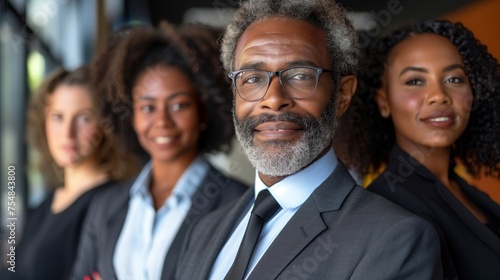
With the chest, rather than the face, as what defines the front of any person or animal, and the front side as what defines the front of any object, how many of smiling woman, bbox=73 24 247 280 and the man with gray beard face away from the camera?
0

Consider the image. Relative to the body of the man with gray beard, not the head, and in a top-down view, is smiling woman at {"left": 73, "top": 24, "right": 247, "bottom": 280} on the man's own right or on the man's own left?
on the man's own right

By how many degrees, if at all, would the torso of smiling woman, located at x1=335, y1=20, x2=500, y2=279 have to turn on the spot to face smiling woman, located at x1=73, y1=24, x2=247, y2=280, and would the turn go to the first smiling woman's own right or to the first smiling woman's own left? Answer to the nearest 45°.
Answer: approximately 135° to the first smiling woman's own right

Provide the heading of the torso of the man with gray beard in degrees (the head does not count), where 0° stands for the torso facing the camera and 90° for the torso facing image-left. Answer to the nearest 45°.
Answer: approximately 45°

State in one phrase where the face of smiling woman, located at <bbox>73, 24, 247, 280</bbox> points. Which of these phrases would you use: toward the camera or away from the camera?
toward the camera

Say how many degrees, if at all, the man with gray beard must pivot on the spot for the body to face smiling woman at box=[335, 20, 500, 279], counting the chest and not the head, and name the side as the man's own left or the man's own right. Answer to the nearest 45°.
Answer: approximately 180°

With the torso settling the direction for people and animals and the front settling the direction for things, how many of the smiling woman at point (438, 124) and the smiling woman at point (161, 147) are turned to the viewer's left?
0

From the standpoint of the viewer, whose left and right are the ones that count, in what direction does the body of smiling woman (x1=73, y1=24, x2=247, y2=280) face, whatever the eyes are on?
facing the viewer

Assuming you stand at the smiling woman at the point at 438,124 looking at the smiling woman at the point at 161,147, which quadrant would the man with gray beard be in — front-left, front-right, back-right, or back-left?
front-left

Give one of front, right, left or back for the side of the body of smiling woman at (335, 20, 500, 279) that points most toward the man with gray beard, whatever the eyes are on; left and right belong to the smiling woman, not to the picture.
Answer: right

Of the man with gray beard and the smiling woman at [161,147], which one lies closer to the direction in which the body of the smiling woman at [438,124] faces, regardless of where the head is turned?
the man with gray beard

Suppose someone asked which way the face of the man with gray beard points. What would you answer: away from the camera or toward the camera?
toward the camera

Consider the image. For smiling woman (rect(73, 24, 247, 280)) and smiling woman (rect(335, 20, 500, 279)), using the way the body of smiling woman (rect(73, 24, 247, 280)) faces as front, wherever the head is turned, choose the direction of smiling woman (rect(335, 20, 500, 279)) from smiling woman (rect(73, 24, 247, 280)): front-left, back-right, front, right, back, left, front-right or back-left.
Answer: front-left

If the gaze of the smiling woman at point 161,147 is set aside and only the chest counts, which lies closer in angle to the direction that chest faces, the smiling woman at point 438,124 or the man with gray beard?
the man with gray beard

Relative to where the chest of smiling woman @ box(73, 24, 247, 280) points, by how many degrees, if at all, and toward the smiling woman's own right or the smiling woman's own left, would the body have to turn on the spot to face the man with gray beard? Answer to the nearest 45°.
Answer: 0° — they already face them

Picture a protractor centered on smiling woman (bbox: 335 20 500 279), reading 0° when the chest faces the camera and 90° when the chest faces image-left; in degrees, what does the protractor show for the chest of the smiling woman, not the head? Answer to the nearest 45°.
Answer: approximately 315°
